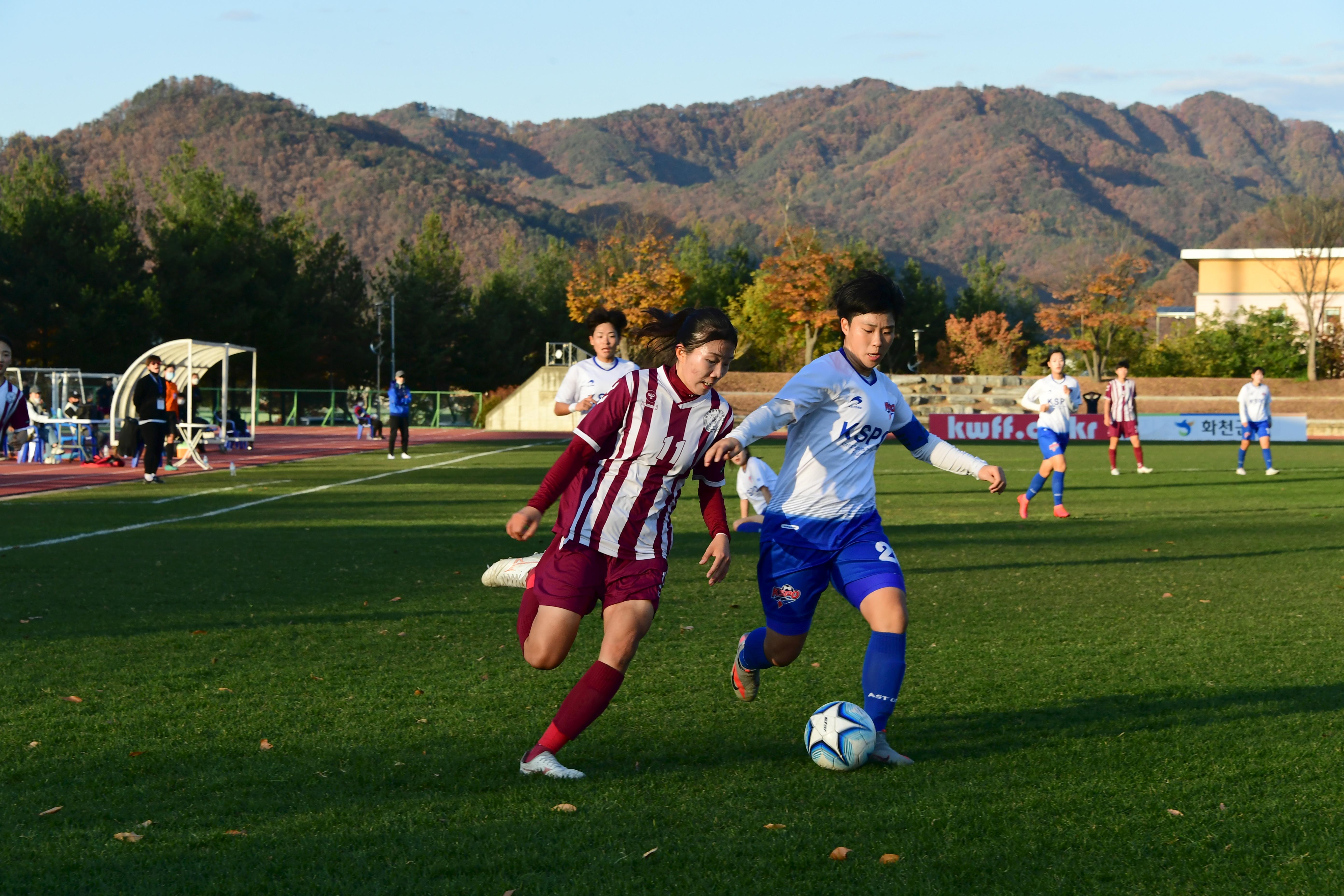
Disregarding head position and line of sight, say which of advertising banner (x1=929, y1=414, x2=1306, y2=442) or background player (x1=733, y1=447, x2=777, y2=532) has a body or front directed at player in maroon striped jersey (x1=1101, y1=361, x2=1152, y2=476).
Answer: the advertising banner

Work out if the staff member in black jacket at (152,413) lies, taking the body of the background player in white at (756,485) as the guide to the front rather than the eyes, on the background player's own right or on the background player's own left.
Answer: on the background player's own right

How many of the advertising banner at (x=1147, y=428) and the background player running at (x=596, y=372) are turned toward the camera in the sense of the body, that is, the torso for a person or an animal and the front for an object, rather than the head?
2

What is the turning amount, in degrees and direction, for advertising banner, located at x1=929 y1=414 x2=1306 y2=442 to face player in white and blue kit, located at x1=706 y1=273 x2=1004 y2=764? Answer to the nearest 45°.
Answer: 0° — it already faces them

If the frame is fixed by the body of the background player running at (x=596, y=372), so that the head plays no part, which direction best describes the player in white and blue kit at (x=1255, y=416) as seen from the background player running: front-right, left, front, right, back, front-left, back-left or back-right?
back-left
